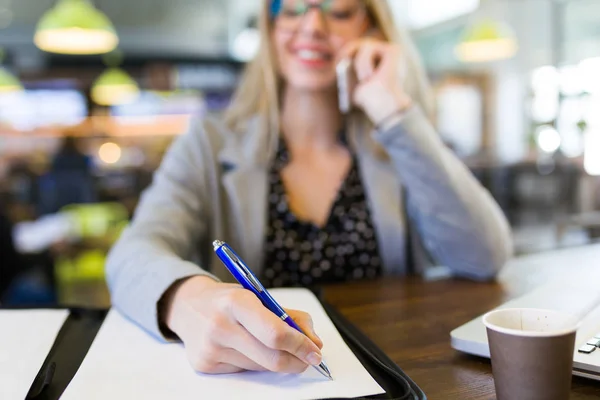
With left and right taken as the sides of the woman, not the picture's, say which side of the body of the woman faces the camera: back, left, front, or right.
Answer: front

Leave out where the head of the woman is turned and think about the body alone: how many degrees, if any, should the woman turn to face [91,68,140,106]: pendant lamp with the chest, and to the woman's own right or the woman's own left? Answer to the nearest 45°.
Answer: approximately 180°

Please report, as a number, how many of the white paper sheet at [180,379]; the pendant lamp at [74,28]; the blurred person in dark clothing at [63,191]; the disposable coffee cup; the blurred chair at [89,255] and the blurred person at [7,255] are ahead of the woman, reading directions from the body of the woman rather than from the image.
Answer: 2

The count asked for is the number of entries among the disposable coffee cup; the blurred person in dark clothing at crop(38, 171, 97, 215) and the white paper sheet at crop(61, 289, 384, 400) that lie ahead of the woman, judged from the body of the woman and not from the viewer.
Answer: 2

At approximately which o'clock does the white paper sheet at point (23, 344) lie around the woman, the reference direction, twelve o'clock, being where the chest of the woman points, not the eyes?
The white paper sheet is roughly at 1 o'clock from the woman.

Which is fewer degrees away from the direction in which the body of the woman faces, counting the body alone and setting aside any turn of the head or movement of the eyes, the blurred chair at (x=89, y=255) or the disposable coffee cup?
the disposable coffee cup

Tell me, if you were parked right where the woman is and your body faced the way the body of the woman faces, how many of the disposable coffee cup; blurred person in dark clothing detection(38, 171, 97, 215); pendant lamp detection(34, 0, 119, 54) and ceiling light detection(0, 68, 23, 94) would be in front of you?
1

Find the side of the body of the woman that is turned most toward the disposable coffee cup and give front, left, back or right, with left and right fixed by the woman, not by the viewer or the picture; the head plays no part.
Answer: front

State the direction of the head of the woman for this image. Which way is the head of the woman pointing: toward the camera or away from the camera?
toward the camera

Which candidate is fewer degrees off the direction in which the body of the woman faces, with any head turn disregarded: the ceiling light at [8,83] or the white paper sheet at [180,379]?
the white paper sheet
